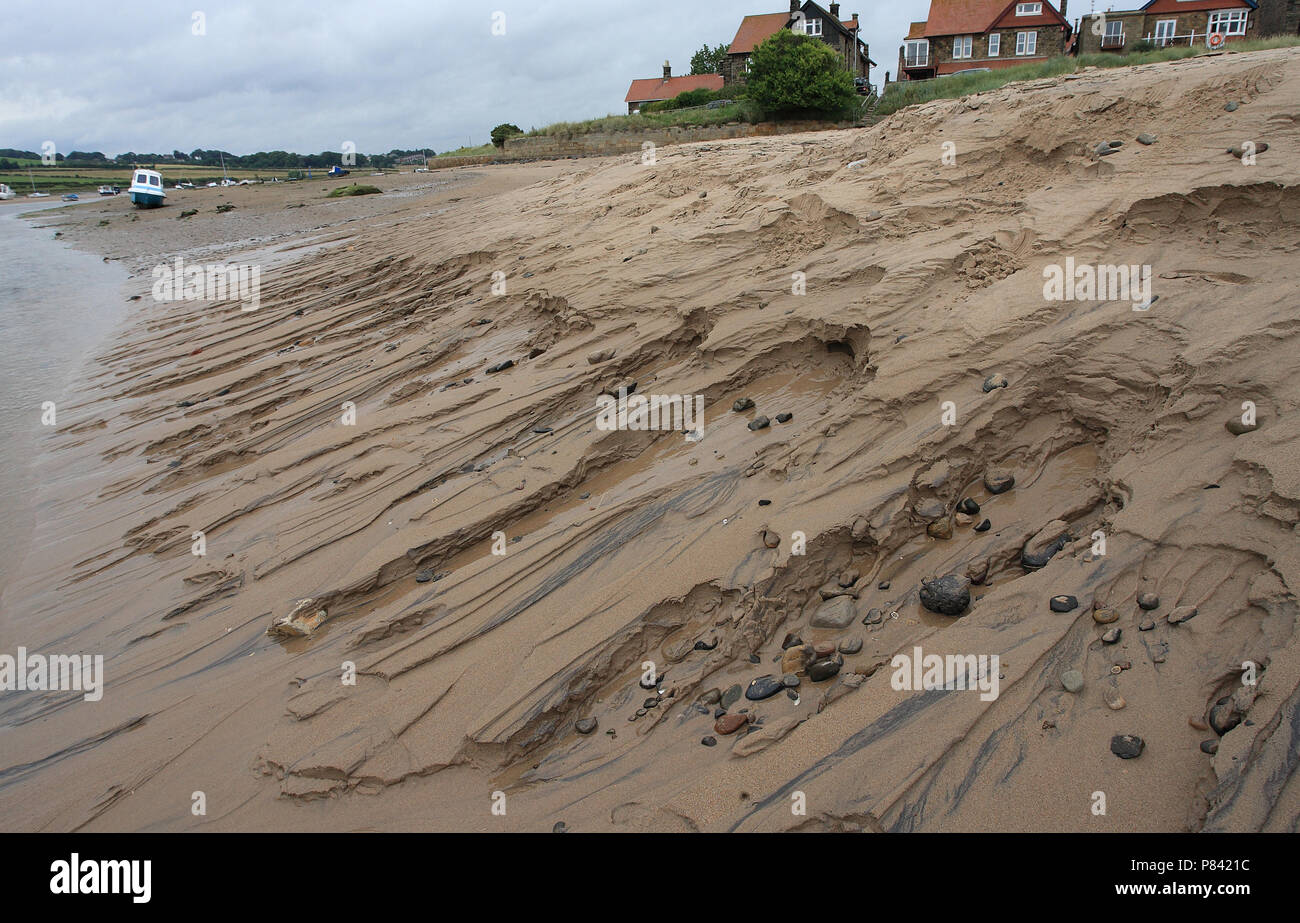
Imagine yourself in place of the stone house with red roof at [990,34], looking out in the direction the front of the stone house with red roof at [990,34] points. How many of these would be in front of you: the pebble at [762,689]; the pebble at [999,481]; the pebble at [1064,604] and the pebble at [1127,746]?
4

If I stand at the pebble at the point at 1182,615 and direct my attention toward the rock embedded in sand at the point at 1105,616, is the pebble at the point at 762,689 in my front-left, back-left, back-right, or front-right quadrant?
front-left

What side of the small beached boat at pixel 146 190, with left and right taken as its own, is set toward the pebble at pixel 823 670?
front

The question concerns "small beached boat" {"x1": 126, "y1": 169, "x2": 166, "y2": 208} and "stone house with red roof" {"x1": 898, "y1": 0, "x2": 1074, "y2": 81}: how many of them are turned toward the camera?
2

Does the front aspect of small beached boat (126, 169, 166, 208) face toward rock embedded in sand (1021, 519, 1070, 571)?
yes

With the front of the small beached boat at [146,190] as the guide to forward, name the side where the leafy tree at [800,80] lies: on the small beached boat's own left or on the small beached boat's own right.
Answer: on the small beached boat's own left

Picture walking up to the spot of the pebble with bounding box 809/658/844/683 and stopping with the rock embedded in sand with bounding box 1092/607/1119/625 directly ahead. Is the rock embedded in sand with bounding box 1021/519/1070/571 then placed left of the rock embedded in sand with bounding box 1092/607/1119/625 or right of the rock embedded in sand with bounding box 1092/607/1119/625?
left

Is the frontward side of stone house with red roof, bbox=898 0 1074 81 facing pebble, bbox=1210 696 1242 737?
yes

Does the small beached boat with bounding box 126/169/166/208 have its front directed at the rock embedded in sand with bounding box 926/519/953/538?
yes

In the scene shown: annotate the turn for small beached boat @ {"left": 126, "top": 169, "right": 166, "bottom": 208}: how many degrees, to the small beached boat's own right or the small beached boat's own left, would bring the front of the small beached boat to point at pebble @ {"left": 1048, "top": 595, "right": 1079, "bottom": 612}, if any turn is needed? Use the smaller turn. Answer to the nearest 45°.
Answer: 0° — it already faces it

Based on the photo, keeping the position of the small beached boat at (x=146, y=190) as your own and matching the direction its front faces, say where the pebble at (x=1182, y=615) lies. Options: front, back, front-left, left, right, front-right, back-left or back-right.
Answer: front

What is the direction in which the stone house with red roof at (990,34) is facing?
toward the camera

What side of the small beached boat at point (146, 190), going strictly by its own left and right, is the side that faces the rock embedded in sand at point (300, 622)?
front

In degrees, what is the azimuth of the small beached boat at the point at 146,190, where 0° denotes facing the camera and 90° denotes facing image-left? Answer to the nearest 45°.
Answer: approximately 0°

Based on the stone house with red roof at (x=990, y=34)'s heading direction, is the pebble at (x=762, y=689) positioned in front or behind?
in front
